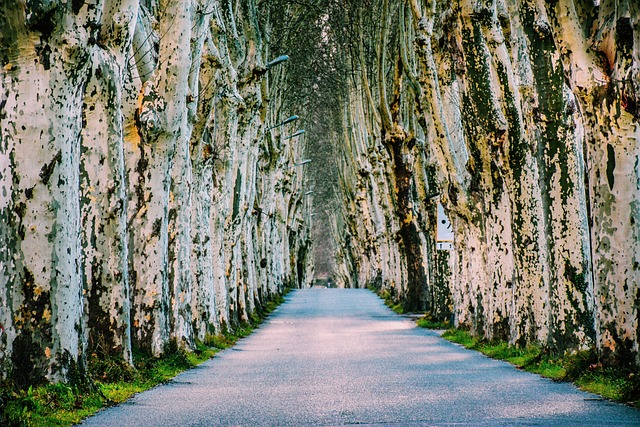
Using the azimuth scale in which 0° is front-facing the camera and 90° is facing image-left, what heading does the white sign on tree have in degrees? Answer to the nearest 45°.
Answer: approximately 0°
